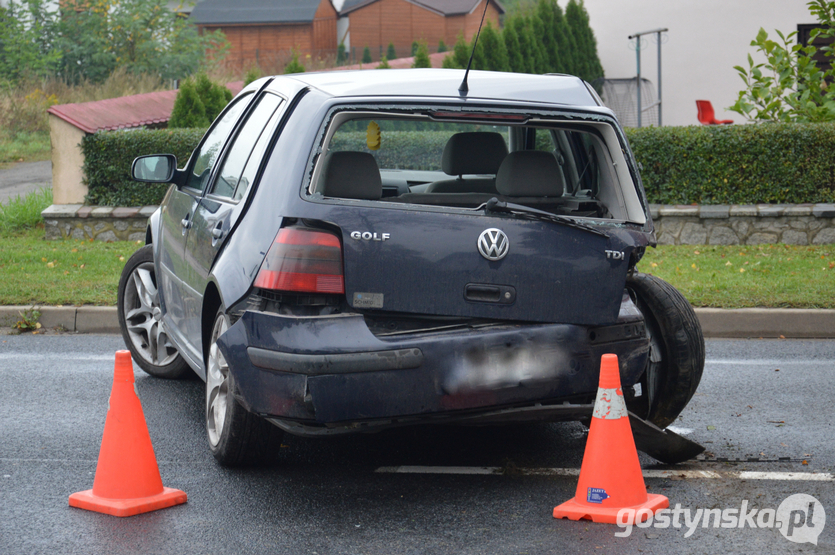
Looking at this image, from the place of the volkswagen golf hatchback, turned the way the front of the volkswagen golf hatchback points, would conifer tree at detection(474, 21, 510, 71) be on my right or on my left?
on my right

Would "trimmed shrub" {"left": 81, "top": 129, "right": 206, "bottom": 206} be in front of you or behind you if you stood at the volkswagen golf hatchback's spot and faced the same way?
in front

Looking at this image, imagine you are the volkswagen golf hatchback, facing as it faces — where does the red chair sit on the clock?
The red chair is roughly at 2 o'clock from the volkswagen golf hatchback.

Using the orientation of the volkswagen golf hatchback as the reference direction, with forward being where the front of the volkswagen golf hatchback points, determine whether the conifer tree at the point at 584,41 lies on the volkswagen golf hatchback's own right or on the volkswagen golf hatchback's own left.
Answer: on the volkswagen golf hatchback's own right

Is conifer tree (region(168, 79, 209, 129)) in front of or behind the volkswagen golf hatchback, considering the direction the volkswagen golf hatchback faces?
in front

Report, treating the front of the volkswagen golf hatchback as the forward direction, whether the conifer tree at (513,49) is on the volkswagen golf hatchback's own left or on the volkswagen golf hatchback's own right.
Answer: on the volkswagen golf hatchback's own right

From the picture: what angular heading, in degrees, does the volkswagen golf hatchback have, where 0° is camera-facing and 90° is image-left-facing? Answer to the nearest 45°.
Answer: approximately 135°

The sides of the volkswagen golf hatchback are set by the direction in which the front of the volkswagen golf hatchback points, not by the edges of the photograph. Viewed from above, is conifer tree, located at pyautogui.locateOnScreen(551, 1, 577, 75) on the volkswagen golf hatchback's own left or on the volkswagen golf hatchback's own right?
on the volkswagen golf hatchback's own right

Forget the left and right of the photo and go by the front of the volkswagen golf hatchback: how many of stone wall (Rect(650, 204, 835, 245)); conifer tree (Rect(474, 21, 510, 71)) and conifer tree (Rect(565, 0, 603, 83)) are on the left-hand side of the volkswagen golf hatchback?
0
